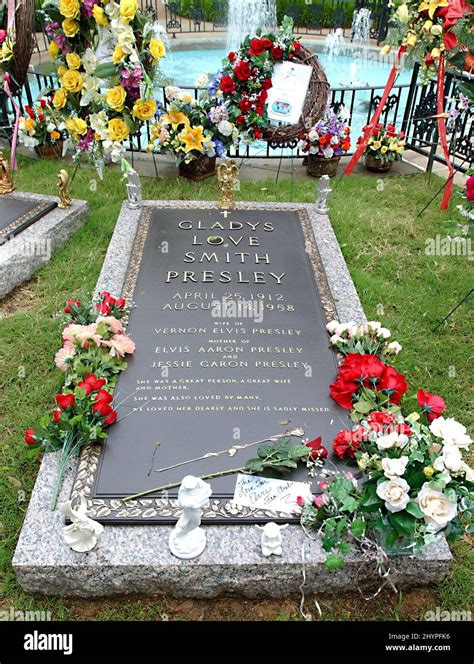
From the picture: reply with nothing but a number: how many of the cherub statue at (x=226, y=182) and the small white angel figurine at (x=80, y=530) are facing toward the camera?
2

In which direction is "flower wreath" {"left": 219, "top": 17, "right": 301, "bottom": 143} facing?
toward the camera

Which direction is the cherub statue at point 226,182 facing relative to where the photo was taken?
toward the camera

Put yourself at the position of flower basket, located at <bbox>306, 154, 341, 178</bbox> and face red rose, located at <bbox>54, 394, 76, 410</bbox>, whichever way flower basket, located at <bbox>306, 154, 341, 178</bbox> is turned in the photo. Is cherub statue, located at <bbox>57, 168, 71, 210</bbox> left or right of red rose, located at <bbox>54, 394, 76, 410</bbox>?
right

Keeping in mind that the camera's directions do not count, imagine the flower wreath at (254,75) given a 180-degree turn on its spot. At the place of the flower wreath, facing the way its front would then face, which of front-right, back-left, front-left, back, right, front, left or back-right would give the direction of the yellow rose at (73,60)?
back-left

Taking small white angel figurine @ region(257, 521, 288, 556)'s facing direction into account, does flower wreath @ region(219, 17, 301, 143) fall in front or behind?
behind

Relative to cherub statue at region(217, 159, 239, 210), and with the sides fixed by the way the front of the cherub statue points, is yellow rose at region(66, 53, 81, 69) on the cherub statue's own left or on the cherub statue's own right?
on the cherub statue's own right

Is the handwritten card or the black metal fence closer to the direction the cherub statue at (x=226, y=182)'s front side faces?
the handwritten card

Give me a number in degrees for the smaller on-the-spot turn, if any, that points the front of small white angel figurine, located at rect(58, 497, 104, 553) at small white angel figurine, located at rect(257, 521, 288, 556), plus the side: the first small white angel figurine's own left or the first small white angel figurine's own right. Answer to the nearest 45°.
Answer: approximately 90° to the first small white angel figurine's own left

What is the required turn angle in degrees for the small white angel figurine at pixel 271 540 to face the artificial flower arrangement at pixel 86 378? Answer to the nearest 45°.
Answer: approximately 135° to its right

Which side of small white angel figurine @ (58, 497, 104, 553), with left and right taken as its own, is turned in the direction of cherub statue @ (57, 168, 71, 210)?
back

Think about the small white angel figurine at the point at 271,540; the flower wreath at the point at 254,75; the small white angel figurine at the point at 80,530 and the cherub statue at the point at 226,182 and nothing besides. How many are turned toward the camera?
4

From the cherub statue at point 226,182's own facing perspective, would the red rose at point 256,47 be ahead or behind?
behind

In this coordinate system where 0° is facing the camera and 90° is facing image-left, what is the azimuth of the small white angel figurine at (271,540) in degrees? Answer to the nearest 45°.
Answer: approximately 0°
